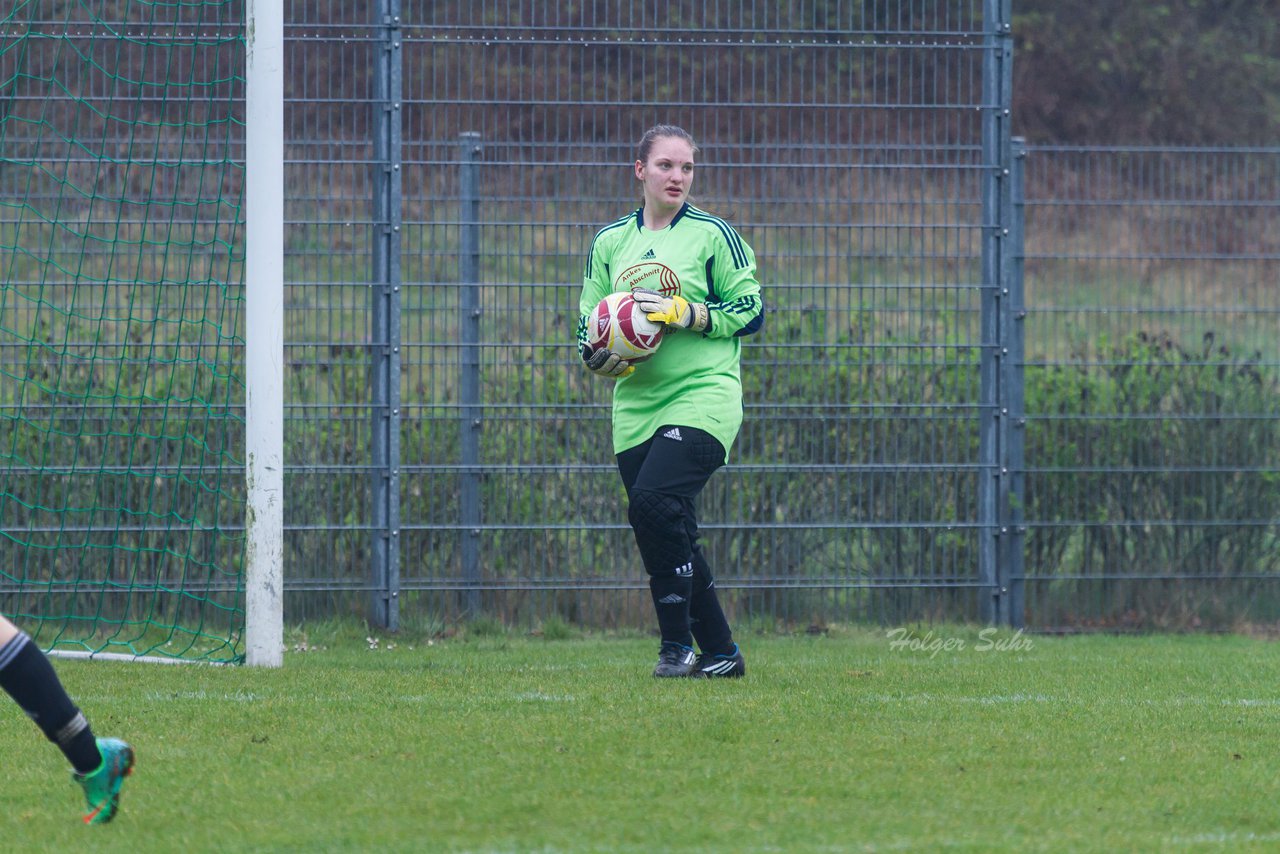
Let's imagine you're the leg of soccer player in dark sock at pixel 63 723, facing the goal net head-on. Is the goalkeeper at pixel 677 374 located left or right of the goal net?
right

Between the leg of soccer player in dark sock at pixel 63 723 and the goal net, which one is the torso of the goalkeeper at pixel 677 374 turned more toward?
the leg of soccer player in dark sock

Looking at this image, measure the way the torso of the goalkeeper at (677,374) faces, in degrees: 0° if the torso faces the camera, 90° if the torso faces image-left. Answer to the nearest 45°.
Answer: approximately 45°

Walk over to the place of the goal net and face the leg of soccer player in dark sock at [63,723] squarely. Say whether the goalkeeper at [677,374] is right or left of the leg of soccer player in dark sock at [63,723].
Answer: left

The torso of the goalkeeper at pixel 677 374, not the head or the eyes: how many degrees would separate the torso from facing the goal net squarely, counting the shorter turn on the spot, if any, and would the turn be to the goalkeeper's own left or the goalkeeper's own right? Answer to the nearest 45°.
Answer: approximately 90° to the goalkeeper's own right
